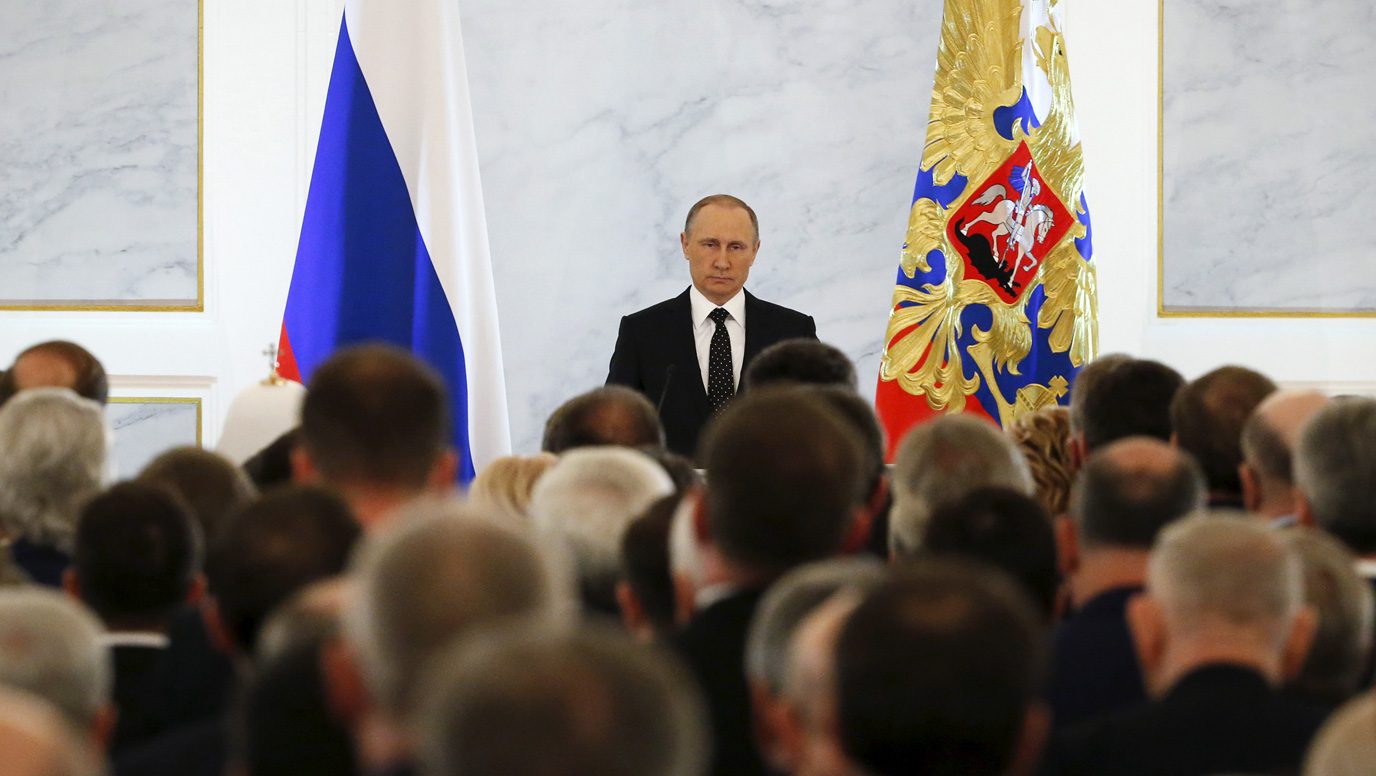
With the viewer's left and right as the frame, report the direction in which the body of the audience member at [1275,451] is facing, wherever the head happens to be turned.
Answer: facing away from the viewer

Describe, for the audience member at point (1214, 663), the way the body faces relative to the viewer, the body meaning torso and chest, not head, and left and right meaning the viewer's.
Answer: facing away from the viewer

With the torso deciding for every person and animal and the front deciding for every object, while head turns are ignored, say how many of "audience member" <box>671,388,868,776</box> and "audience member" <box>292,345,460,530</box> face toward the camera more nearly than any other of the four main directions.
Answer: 0

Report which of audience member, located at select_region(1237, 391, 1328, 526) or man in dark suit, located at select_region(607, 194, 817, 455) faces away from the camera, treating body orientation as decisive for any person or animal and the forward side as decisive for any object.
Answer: the audience member

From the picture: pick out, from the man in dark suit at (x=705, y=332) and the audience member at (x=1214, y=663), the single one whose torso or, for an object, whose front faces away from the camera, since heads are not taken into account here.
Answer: the audience member

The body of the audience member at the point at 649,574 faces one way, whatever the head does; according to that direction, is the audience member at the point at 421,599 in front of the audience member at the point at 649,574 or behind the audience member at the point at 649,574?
behind

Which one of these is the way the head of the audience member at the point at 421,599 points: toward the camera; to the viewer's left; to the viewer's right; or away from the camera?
away from the camera

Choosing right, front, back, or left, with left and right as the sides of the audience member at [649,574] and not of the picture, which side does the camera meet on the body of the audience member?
back

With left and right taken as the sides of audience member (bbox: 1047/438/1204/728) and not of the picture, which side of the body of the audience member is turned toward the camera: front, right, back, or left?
back

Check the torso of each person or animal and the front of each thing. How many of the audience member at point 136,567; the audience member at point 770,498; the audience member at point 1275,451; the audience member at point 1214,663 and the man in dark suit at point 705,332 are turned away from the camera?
4

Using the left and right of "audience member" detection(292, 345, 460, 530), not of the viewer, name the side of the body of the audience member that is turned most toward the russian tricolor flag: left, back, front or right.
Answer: front

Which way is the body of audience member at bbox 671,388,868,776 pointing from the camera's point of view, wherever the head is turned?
away from the camera

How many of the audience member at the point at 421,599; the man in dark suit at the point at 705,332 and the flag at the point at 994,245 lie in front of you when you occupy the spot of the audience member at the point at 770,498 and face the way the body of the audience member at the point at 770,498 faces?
2

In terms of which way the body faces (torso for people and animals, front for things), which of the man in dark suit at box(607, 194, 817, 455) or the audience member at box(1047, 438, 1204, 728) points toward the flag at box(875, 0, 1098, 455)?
the audience member

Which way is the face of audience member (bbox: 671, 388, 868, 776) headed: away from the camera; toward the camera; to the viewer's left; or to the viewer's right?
away from the camera

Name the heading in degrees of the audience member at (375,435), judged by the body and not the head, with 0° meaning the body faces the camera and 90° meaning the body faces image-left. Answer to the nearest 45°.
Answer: approximately 180°
